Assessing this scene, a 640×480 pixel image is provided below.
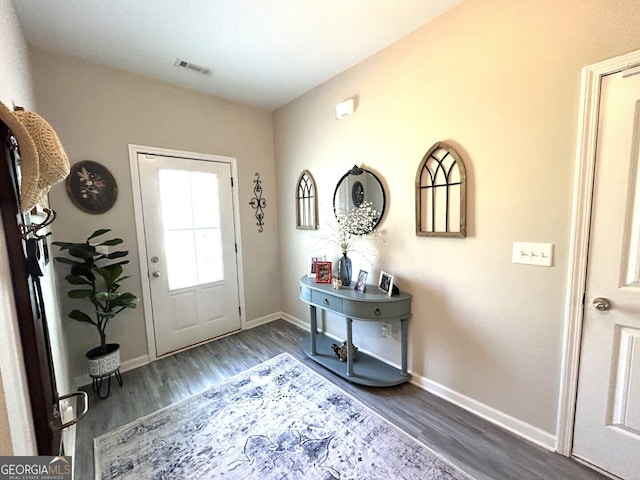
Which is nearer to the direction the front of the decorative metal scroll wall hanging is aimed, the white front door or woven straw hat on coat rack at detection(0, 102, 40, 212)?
the woven straw hat on coat rack

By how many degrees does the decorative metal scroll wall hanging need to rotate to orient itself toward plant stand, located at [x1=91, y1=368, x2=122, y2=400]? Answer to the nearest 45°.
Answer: approximately 90° to its right

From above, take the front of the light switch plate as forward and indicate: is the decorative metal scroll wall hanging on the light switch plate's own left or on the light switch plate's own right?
on the light switch plate's own right

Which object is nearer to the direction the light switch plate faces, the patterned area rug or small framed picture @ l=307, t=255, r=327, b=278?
the patterned area rug

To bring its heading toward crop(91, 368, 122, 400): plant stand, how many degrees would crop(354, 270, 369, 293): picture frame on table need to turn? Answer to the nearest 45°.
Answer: approximately 45° to its right

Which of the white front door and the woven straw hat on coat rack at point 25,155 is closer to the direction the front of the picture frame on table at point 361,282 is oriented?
the woven straw hat on coat rack

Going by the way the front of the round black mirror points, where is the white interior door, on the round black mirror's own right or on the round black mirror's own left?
on the round black mirror's own left

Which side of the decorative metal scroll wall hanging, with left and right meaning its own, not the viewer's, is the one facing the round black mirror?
front

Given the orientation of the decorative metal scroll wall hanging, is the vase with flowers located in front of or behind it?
in front

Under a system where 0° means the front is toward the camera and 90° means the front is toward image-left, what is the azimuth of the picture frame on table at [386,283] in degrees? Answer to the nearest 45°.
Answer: approximately 45°
